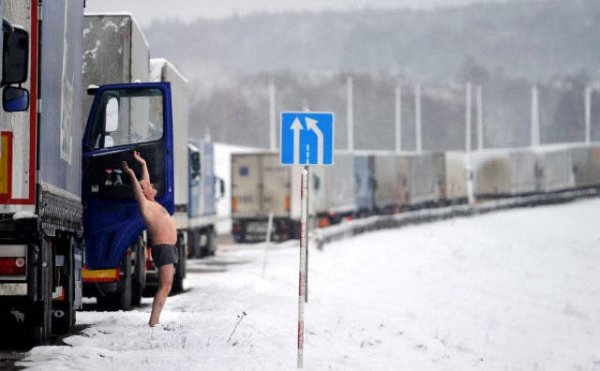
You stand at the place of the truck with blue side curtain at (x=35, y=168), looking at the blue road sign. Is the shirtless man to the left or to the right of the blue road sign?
left

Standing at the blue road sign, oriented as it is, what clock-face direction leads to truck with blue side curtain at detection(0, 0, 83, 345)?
The truck with blue side curtain is roughly at 2 o'clock from the blue road sign.

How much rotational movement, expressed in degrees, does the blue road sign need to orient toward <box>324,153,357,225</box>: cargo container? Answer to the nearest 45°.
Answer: approximately 180°

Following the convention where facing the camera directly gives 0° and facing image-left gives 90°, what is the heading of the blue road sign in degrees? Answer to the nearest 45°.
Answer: approximately 0°

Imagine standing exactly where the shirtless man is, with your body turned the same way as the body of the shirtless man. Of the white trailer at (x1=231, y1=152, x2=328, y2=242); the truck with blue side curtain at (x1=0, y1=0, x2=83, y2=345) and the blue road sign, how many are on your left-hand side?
1

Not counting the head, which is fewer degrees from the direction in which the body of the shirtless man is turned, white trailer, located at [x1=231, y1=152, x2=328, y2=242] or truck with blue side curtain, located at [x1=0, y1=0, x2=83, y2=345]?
the white trailer

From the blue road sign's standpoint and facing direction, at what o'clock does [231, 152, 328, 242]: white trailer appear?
The white trailer is roughly at 6 o'clock from the blue road sign.
